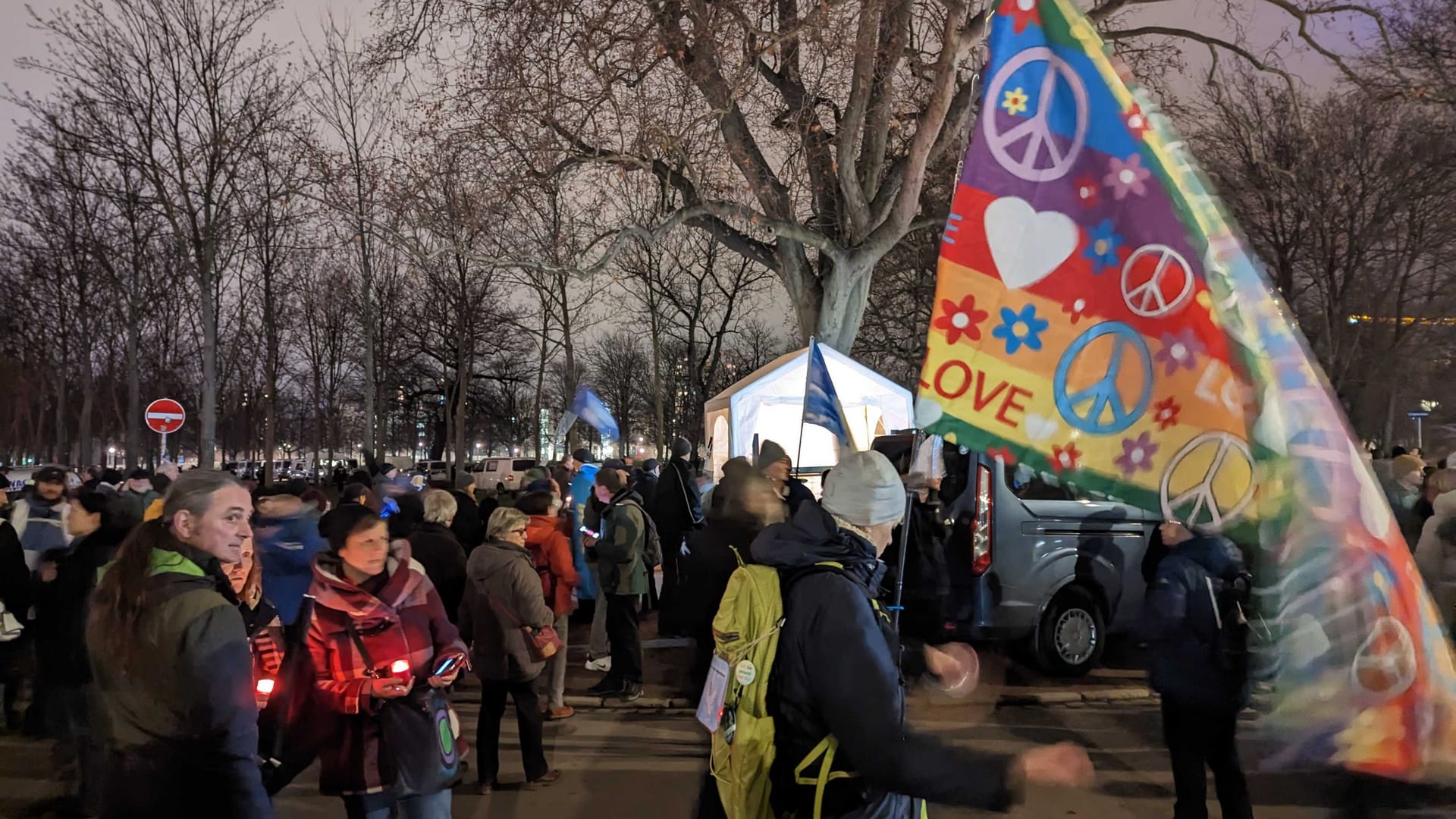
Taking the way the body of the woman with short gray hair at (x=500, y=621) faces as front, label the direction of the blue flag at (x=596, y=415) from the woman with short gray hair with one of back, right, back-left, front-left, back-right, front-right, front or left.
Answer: front-left

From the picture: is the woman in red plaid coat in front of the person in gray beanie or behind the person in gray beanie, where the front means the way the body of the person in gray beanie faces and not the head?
behind

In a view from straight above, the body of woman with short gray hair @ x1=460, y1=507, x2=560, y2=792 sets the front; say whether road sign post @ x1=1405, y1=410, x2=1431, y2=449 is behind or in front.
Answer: in front

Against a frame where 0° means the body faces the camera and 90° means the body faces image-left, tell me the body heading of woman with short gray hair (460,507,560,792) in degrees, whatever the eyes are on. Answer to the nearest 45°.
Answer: approximately 225°

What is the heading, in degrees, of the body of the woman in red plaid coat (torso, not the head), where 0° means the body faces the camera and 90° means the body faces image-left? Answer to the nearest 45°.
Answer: approximately 315°

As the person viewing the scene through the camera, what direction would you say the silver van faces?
facing away from the viewer and to the right of the viewer

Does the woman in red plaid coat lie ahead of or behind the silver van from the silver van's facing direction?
behind

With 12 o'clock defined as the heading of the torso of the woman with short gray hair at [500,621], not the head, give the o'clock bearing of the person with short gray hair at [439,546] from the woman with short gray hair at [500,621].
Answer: the person with short gray hair at [439,546] is roughly at 10 o'clock from the woman with short gray hair at [500,621].

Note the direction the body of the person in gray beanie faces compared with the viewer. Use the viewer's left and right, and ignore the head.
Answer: facing to the right of the viewer
